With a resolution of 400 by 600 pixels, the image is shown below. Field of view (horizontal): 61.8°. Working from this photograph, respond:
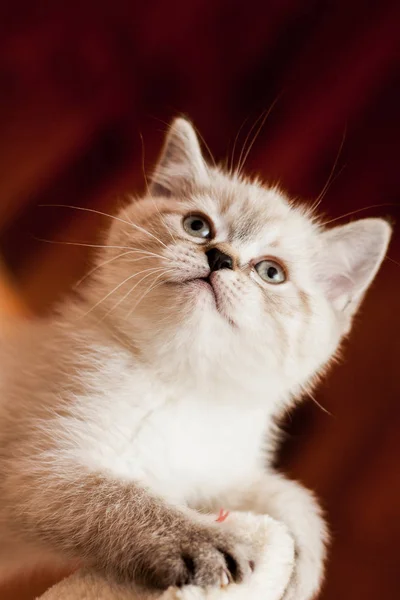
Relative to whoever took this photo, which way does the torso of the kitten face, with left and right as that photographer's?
facing the viewer and to the right of the viewer
